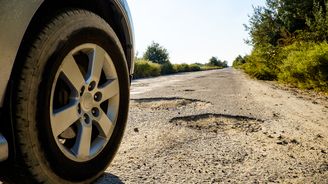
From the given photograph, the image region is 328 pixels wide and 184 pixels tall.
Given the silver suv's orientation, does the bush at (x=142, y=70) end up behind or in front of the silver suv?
in front

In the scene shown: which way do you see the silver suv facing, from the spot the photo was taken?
facing away from the viewer and to the right of the viewer

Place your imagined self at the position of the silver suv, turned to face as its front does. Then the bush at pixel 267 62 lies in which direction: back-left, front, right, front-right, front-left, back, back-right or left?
front

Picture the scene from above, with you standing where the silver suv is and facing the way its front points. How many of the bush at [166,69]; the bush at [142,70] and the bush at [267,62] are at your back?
0
